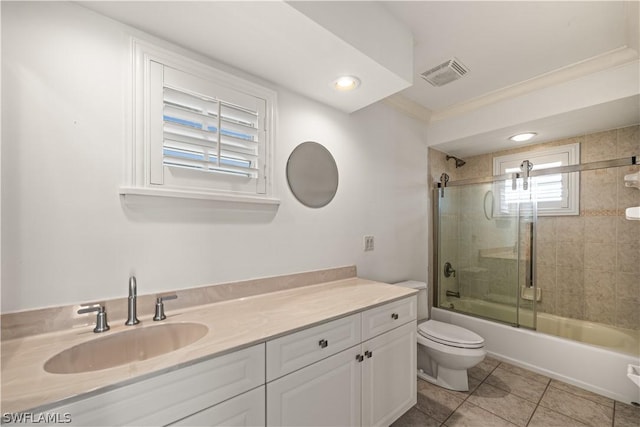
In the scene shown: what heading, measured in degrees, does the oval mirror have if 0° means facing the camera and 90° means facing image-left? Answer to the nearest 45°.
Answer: approximately 315°

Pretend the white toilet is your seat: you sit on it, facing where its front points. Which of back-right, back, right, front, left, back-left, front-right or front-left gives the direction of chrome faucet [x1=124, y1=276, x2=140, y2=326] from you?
right

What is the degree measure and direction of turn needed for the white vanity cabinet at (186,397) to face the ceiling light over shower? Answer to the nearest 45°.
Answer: approximately 45° to its left

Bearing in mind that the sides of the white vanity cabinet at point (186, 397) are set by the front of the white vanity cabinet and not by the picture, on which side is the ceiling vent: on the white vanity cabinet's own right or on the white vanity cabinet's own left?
on the white vanity cabinet's own left

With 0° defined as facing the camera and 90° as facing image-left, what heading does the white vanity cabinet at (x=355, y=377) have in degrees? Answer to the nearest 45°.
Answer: approximately 315°

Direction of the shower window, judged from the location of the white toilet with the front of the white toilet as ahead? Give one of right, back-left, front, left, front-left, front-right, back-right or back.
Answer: left

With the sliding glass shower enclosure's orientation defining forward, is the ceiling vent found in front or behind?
in front

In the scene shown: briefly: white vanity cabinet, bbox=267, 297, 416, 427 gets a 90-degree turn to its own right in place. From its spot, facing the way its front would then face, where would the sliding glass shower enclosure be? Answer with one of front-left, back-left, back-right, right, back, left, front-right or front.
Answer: back

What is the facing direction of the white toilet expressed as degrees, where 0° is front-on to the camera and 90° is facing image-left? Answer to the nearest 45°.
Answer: approximately 315°
